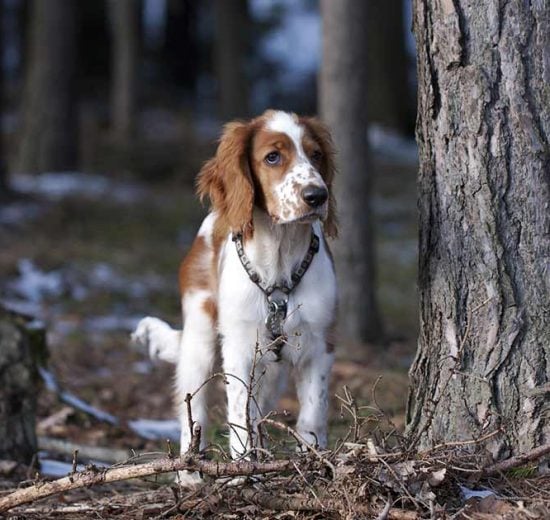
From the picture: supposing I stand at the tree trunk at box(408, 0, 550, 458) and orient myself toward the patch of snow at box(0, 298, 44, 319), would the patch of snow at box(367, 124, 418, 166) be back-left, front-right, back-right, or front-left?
front-right

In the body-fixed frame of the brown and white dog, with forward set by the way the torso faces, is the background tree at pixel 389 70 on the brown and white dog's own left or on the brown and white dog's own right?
on the brown and white dog's own left

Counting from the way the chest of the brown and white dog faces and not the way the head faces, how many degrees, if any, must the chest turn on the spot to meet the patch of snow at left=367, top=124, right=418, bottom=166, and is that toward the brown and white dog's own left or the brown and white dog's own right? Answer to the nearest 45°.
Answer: approximately 135° to the brown and white dog's own left

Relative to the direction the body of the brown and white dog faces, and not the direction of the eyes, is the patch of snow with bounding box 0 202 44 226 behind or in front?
behind

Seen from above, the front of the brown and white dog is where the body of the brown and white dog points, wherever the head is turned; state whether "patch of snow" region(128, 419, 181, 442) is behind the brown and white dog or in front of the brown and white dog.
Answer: behind
